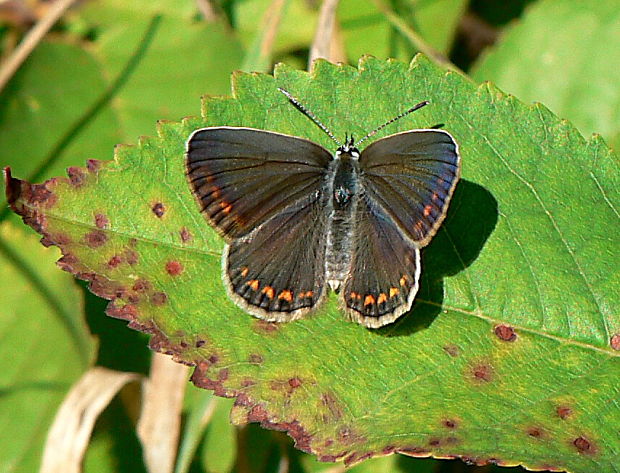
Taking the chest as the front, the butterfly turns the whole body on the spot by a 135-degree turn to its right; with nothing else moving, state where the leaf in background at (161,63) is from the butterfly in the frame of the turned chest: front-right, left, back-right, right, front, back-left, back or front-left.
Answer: back

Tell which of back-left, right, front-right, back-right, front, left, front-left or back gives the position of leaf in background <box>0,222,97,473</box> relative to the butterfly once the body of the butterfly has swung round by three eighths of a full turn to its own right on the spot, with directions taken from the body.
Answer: back

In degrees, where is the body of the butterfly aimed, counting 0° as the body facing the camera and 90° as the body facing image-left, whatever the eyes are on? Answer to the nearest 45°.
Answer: approximately 180°
